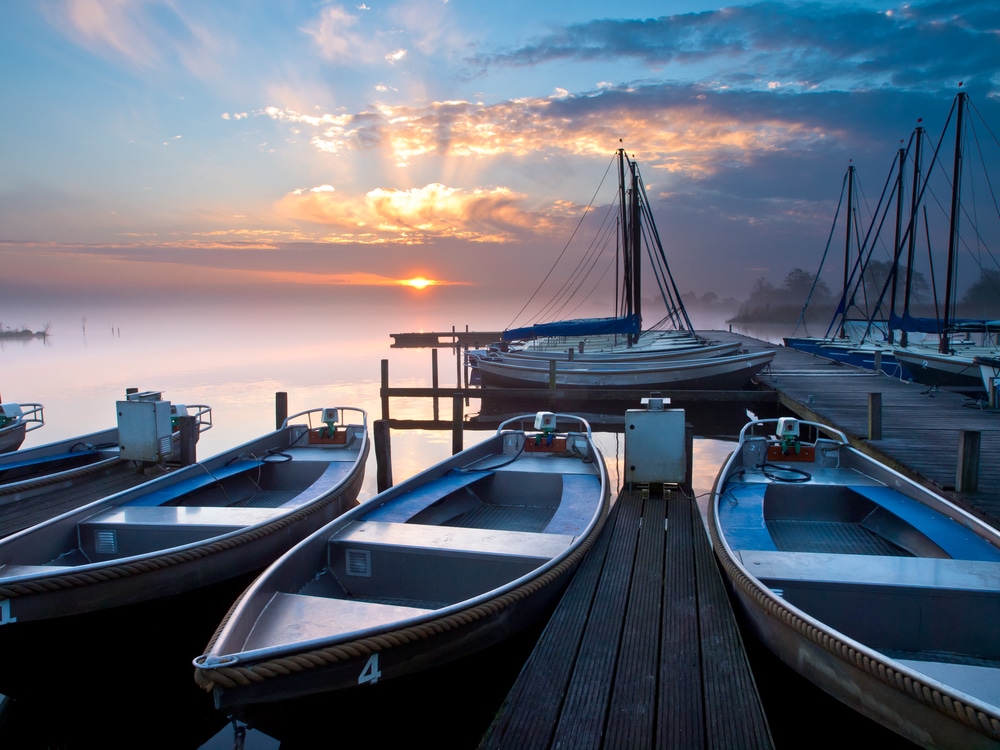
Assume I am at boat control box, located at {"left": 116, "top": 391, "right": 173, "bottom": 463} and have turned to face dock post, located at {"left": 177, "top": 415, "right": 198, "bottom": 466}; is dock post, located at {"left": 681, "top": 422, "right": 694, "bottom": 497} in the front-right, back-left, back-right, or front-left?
front-right

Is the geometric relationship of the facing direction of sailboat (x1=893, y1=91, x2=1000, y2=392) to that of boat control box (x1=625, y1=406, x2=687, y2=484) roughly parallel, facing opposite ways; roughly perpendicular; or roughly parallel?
roughly perpendicular

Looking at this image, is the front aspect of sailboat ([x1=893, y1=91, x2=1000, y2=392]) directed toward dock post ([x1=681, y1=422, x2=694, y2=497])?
no

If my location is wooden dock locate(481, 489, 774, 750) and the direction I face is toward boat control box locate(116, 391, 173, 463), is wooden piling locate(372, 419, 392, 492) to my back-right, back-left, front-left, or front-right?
front-right

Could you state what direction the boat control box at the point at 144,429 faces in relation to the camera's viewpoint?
facing the viewer and to the left of the viewer

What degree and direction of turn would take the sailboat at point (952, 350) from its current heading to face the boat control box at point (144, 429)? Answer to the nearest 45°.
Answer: approximately 45° to its left

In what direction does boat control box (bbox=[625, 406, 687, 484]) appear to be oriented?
toward the camera

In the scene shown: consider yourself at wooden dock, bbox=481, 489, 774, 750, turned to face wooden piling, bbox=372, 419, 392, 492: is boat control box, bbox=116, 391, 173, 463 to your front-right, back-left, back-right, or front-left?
front-left

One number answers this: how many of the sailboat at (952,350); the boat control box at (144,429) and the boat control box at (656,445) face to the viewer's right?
0

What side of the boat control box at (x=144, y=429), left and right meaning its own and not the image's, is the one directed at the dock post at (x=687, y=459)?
left

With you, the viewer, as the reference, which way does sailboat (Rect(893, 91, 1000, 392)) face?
facing to the left of the viewer

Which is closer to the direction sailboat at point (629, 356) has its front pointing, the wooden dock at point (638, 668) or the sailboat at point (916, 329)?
the sailboat
